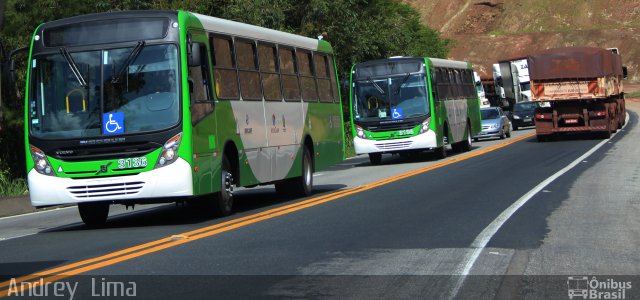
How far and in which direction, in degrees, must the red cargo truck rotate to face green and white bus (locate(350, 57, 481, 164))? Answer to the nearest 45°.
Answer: approximately 135° to its left

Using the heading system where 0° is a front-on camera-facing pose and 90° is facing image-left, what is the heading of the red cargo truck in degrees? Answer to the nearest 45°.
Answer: approximately 180°

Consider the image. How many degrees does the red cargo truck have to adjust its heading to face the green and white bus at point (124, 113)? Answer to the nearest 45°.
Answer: approximately 180°

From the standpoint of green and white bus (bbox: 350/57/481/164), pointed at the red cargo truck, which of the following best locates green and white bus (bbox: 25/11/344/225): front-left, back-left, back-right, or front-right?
back-right

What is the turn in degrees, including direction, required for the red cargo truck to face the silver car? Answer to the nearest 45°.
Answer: approximately 45° to its left

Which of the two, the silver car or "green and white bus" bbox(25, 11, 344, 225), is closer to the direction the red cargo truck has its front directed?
the silver car

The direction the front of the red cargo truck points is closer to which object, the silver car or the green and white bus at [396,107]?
the silver car
